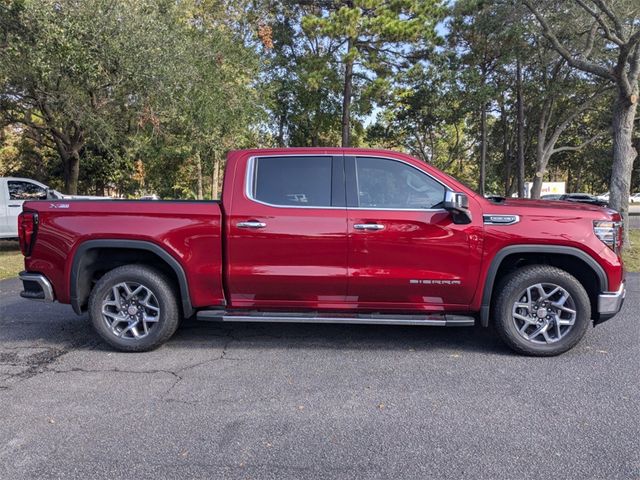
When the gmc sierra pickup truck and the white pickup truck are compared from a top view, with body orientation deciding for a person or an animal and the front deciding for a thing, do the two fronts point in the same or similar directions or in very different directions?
same or similar directions

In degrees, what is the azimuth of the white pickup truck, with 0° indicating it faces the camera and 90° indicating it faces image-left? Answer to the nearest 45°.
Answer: approximately 270°

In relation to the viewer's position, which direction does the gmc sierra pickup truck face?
facing to the right of the viewer

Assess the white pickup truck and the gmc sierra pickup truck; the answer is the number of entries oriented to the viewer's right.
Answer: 2

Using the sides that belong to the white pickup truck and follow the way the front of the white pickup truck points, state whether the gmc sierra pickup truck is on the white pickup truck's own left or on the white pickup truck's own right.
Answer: on the white pickup truck's own right

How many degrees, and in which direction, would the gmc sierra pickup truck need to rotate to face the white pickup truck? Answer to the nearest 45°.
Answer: approximately 135° to its left
